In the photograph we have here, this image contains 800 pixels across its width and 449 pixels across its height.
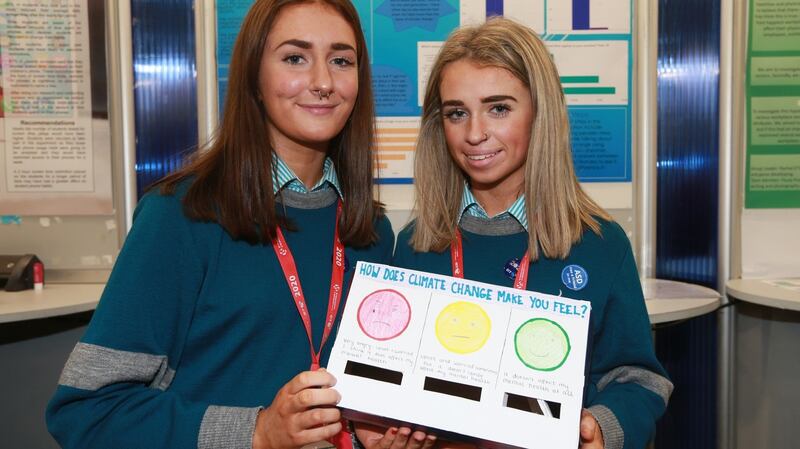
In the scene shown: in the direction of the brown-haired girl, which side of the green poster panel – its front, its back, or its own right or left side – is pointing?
front

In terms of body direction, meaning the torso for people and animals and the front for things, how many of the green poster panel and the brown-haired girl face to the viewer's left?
0

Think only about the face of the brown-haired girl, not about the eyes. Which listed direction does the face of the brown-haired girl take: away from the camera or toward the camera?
toward the camera

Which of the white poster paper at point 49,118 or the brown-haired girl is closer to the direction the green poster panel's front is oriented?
the brown-haired girl

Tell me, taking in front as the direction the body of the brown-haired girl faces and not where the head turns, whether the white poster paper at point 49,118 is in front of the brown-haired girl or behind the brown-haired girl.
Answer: behind

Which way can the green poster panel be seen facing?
toward the camera

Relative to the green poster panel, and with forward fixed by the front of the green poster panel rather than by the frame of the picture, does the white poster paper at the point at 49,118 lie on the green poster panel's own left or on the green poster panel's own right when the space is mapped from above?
on the green poster panel's own right
